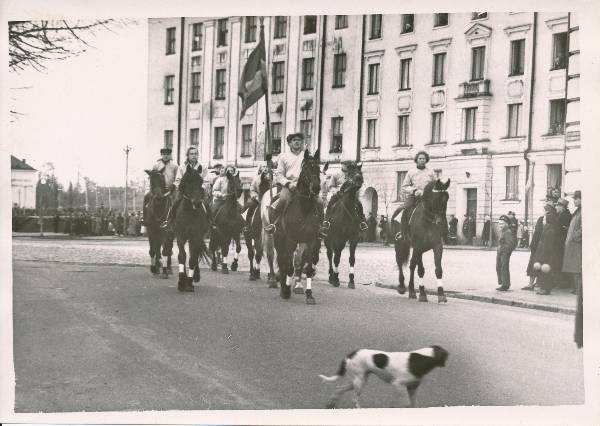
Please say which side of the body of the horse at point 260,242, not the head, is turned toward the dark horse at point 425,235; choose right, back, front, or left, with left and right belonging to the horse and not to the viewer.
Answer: left

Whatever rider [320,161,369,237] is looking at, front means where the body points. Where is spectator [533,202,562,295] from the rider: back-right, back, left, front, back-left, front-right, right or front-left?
left

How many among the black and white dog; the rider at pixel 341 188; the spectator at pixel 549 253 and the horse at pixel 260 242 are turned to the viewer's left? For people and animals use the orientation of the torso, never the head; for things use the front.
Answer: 1

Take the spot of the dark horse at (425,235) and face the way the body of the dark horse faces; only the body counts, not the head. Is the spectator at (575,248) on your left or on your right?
on your left

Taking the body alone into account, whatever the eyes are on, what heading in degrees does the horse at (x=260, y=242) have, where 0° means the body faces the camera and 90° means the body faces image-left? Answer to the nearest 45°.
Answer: approximately 0°

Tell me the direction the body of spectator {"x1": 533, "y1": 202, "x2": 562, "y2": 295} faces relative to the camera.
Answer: to the viewer's left

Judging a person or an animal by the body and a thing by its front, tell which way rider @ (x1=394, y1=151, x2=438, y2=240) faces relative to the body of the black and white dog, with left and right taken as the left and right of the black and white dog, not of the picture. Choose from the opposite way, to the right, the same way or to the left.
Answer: to the right

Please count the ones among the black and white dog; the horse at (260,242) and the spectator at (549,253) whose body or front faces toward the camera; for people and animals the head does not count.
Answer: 1

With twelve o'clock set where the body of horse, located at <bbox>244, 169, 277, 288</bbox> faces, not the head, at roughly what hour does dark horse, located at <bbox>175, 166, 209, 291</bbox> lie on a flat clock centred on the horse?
The dark horse is roughly at 3 o'clock from the horse.

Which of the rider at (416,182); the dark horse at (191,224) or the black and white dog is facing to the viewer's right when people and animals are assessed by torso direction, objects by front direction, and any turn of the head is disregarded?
the black and white dog
